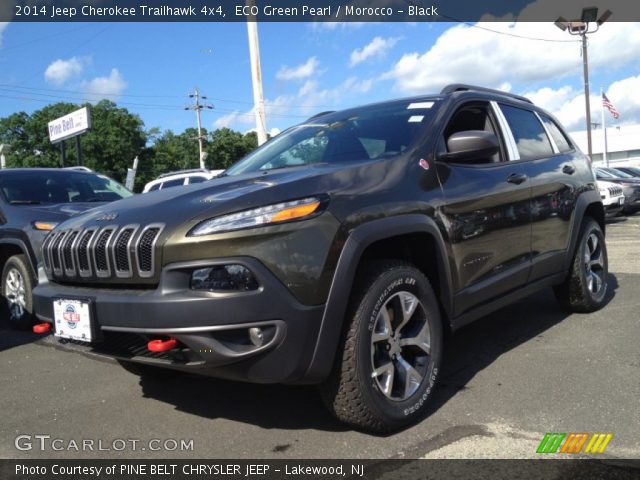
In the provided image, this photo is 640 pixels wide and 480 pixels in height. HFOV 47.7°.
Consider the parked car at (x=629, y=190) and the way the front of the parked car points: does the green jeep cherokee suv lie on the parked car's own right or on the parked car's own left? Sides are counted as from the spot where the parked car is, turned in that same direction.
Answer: on the parked car's own right

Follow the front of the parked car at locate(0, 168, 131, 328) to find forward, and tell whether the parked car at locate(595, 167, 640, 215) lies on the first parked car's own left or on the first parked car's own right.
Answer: on the first parked car's own left

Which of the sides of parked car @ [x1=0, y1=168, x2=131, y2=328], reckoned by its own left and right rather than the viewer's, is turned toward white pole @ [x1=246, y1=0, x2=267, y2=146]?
left

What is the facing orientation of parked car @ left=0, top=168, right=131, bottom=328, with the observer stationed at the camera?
facing the viewer and to the right of the viewer

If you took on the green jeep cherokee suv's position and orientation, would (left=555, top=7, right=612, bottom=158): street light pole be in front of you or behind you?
behind

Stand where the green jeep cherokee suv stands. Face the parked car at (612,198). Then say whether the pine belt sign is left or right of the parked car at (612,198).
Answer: left

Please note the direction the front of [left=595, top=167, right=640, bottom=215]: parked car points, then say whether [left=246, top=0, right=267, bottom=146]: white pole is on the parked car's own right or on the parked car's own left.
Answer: on the parked car's own right

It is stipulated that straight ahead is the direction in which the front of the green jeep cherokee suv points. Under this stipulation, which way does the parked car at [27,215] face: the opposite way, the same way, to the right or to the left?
to the left

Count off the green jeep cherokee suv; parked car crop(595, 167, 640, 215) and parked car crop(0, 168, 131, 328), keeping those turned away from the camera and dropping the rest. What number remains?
0

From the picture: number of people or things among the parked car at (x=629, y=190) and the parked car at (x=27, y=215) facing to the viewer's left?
0

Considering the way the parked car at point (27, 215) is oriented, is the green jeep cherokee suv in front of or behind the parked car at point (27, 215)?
in front
